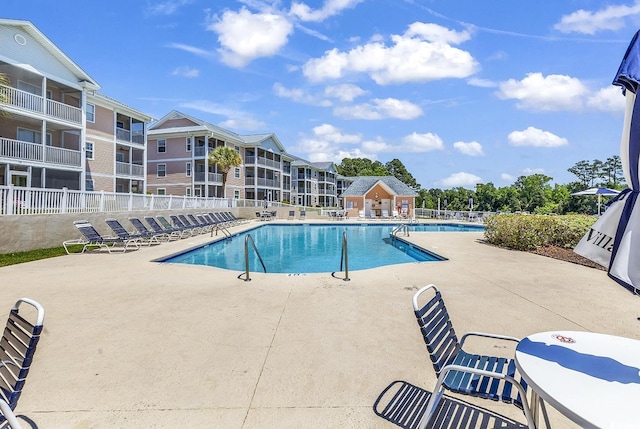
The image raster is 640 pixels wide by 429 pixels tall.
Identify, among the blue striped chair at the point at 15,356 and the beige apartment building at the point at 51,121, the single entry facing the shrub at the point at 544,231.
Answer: the beige apartment building

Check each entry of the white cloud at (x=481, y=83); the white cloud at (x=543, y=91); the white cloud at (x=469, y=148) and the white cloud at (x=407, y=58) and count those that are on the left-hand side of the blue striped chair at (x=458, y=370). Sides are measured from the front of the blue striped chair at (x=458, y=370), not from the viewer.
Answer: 4

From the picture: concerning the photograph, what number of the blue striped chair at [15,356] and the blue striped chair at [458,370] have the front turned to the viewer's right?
1

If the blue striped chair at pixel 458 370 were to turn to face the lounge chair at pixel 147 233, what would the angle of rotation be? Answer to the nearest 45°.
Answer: approximately 135° to its left

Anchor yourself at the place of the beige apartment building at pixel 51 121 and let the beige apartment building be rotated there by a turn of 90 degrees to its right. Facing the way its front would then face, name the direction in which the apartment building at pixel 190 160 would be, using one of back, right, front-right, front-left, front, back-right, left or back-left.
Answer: back

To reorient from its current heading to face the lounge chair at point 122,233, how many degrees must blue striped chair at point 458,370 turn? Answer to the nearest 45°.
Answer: approximately 135° to its left

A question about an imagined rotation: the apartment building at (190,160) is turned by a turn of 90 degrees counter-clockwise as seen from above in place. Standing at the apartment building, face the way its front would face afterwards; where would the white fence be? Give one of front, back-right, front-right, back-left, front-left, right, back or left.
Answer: back-right

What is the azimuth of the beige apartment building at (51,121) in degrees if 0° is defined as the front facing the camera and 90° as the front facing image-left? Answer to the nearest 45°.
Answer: approximately 315°

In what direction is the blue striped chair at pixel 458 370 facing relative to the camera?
to the viewer's right

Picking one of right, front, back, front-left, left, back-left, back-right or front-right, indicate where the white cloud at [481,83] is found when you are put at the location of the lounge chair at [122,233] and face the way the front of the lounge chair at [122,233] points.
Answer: front-left

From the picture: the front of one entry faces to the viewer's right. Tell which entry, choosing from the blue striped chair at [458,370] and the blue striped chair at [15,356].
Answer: the blue striped chair at [458,370]

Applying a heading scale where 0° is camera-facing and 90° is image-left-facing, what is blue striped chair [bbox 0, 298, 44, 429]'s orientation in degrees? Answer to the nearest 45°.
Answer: approximately 45°
